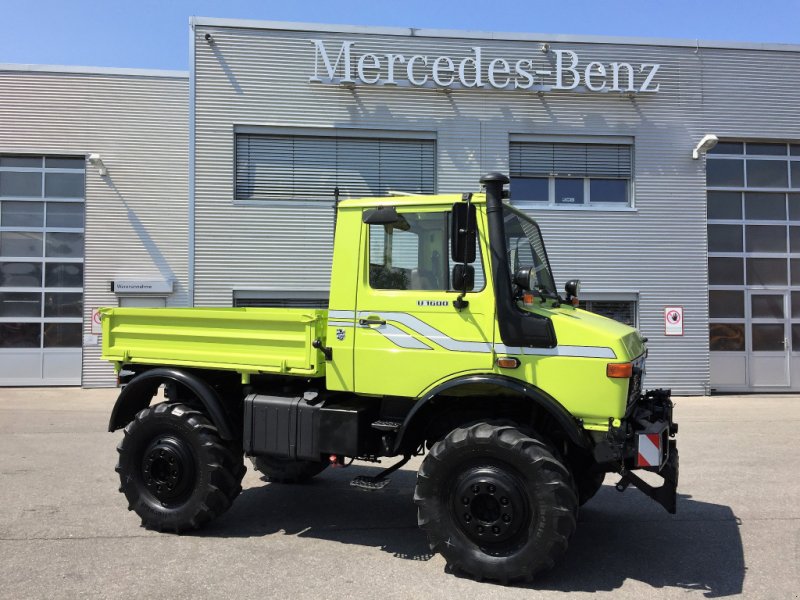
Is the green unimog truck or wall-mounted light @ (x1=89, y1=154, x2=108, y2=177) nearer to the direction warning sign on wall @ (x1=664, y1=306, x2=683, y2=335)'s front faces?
the green unimog truck

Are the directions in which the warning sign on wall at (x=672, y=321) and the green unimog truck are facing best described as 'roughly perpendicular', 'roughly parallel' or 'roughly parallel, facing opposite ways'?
roughly perpendicular

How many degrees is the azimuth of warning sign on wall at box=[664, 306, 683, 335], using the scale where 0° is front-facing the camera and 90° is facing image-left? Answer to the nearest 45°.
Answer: approximately 0°

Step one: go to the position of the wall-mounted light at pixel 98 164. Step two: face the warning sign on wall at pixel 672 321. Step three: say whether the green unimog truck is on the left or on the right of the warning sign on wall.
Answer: right

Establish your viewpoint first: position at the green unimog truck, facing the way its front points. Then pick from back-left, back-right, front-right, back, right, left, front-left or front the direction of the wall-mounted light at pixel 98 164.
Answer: back

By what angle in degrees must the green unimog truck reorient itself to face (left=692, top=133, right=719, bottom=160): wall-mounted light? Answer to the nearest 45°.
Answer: approximately 90° to its left

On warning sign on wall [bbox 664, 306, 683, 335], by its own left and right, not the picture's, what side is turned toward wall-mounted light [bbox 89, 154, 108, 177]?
right

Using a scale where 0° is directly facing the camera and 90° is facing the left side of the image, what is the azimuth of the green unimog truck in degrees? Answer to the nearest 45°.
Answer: approximately 315°
